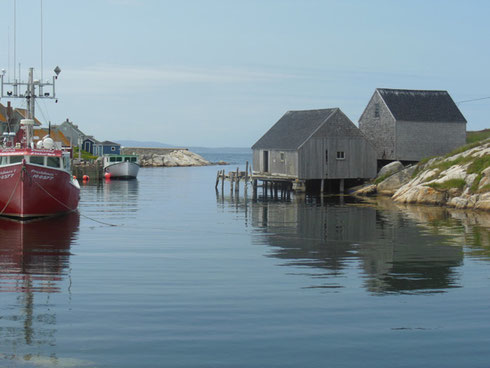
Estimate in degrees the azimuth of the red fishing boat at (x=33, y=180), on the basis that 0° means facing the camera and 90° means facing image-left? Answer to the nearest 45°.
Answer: approximately 0°
